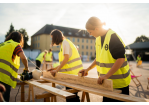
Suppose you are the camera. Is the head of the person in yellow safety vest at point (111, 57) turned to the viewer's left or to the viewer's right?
to the viewer's left

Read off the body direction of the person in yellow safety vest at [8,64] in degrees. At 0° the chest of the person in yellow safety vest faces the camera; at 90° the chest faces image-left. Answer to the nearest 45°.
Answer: approximately 225°

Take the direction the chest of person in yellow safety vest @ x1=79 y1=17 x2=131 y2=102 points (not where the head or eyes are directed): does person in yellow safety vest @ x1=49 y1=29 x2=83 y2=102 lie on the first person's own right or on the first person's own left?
on the first person's own right
